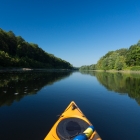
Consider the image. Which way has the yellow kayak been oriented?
away from the camera
